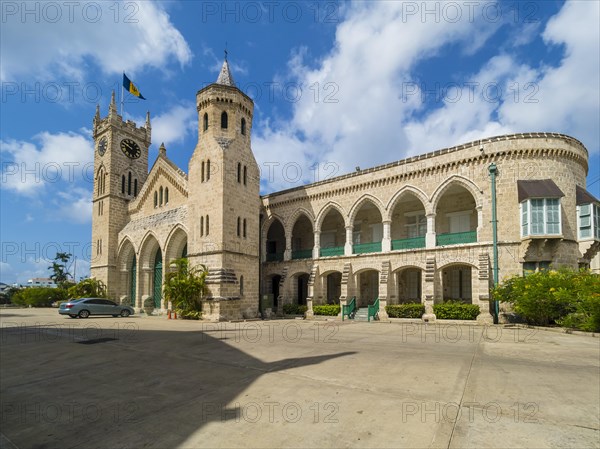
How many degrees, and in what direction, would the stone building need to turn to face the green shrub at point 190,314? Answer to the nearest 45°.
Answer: approximately 45° to its right

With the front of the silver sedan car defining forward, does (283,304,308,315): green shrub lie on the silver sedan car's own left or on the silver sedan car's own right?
on the silver sedan car's own right

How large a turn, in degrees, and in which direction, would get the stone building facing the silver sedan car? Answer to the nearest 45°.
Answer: approximately 45° to its right

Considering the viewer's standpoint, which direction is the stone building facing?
facing the viewer and to the left of the viewer

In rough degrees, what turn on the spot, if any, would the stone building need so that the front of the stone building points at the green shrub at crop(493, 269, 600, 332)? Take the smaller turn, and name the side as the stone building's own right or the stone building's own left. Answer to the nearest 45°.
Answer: approximately 90° to the stone building's own left
